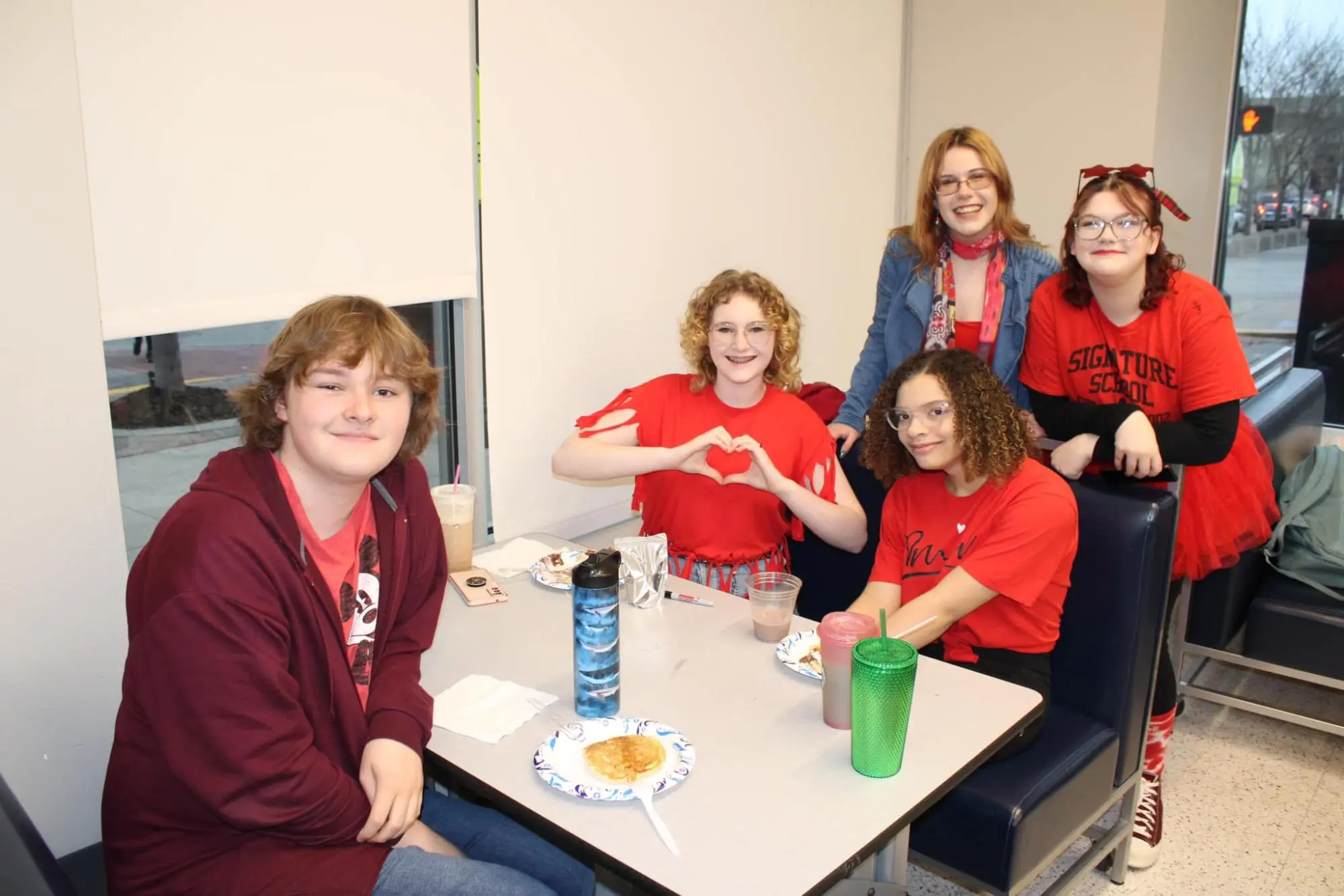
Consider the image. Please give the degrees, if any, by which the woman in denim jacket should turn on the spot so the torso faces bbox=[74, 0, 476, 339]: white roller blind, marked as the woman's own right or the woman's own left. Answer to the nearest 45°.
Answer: approximately 45° to the woman's own right

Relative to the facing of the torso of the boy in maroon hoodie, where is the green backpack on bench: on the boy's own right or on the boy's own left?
on the boy's own left

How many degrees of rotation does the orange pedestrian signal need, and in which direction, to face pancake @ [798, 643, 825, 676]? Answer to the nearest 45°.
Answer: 0° — it already faces it

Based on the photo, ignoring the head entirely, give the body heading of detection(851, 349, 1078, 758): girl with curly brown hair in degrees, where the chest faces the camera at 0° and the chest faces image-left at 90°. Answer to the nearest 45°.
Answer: approximately 45°

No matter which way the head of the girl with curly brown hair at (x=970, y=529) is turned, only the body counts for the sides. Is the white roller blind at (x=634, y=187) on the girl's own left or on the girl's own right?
on the girl's own right

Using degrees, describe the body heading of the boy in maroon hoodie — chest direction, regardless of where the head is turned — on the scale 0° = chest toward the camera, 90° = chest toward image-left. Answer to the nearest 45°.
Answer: approximately 315°

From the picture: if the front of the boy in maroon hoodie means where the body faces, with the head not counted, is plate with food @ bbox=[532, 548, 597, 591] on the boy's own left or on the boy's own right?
on the boy's own left
